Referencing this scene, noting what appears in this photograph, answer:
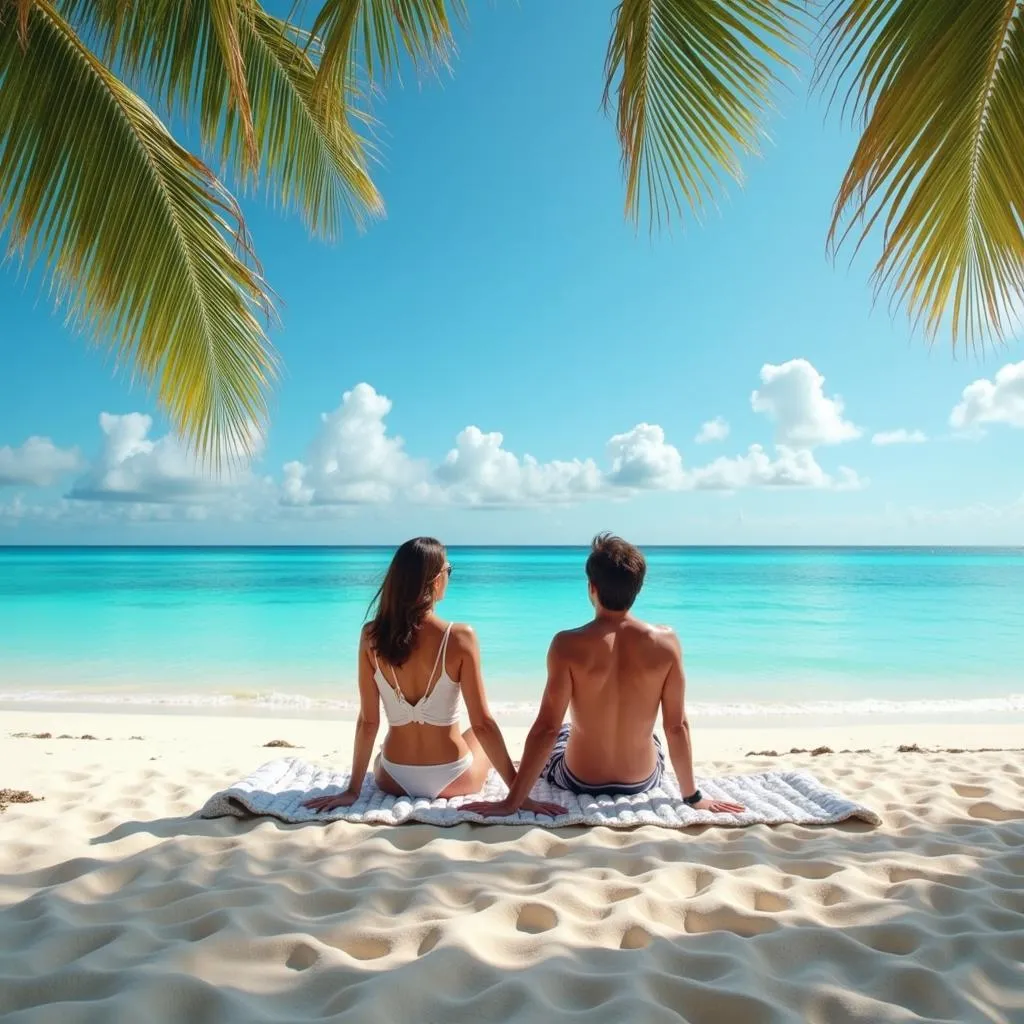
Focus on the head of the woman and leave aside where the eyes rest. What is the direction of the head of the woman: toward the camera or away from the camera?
away from the camera

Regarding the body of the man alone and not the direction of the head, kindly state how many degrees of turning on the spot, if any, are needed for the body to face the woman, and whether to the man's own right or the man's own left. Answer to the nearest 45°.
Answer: approximately 90° to the man's own left

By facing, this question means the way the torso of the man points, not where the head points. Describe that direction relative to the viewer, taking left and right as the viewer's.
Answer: facing away from the viewer

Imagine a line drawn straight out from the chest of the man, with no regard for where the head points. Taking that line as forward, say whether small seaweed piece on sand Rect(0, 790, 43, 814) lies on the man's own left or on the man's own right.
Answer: on the man's own left

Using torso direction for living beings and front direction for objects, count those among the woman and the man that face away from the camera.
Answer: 2

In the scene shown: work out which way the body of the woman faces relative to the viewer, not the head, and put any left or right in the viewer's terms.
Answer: facing away from the viewer

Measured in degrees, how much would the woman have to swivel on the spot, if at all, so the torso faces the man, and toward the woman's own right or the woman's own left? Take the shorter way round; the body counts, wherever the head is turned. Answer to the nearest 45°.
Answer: approximately 90° to the woman's own right

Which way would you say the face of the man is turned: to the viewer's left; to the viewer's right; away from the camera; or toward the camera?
away from the camera

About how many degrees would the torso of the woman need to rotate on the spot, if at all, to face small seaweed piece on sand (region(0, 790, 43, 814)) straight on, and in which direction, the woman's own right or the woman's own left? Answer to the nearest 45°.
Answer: approximately 90° to the woman's own left
